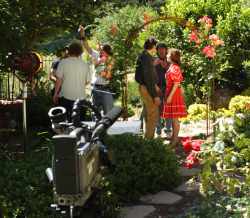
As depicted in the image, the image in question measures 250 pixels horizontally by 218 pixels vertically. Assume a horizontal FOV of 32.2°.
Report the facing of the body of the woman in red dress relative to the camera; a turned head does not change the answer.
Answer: to the viewer's left

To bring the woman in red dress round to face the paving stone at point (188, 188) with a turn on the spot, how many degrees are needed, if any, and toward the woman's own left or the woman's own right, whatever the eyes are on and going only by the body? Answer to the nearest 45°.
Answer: approximately 90° to the woman's own left

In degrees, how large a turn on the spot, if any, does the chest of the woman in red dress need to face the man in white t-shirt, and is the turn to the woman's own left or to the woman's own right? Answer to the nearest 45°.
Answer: approximately 45° to the woman's own left

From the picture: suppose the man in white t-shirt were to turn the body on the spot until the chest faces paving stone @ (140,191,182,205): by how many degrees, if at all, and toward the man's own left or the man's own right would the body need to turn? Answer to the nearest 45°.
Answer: approximately 135° to the man's own right

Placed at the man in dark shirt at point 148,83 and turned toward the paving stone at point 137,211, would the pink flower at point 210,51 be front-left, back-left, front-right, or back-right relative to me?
back-left

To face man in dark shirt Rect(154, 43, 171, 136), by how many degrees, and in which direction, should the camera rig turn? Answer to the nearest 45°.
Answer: approximately 45° to its left

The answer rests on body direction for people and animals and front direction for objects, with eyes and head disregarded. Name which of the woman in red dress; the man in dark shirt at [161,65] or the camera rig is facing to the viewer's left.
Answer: the woman in red dress

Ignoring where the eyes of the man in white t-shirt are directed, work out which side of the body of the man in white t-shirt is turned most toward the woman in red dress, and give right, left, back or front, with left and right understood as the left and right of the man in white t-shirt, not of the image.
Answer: right

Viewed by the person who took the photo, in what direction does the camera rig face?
facing away from the viewer and to the right of the viewer

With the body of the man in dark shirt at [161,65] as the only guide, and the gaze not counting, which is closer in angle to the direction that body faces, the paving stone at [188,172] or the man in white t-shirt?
the paving stone

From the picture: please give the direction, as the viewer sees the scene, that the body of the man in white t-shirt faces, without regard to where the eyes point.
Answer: away from the camera

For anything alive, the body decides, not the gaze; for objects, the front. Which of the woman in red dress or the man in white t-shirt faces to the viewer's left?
the woman in red dress
